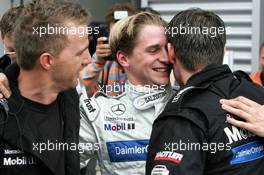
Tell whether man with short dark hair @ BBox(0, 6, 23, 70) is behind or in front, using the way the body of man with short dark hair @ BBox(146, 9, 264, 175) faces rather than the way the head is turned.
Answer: in front

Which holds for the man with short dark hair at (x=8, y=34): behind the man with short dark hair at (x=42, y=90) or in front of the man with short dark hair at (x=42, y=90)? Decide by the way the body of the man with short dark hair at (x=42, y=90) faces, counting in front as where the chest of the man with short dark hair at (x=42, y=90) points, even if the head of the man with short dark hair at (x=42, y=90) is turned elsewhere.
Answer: behind

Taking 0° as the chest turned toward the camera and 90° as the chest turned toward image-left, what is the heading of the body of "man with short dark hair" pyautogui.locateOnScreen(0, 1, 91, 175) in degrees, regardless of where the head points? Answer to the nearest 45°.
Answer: approximately 315°

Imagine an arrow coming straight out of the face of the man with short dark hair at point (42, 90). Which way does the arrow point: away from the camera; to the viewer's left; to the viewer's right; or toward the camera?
to the viewer's right

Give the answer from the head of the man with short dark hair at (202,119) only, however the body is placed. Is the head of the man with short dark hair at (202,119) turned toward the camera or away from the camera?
away from the camera

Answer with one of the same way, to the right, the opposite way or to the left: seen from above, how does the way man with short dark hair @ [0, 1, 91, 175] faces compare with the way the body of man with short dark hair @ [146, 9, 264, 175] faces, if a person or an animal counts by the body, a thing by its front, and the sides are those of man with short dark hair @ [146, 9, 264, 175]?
the opposite way

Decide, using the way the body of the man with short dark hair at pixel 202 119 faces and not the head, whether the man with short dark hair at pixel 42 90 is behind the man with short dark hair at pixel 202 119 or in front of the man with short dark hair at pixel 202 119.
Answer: in front

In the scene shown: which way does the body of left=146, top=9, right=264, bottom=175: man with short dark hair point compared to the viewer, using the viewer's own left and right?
facing away from the viewer and to the left of the viewer
